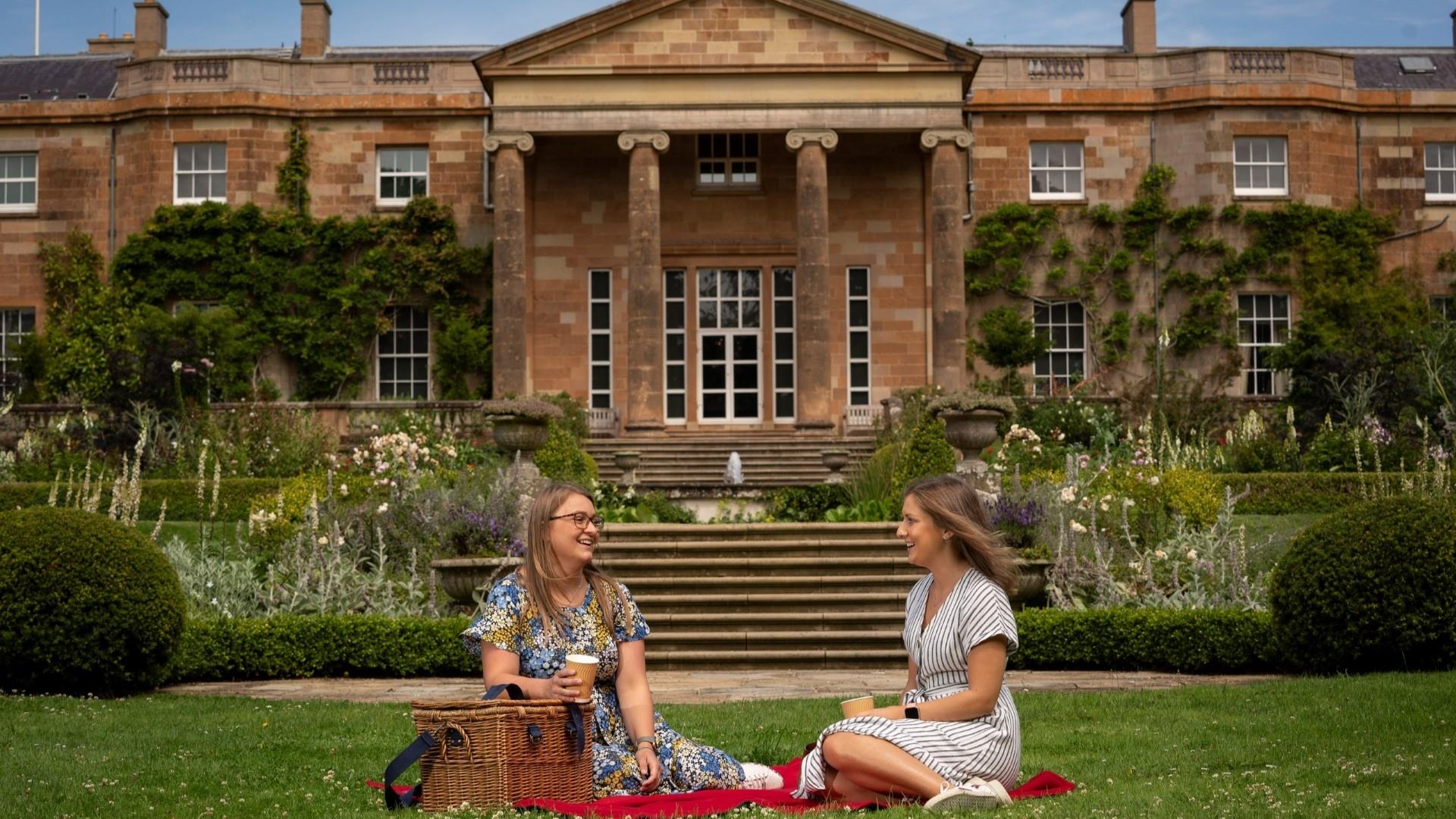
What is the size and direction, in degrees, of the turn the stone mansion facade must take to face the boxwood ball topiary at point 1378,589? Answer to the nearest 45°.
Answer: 0° — it already faces it

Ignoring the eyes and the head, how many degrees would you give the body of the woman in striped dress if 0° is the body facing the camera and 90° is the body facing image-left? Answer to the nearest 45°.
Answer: approximately 45°

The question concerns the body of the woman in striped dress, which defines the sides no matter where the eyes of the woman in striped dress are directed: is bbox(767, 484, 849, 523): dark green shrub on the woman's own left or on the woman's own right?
on the woman's own right

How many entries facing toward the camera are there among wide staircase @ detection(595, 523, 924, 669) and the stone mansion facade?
2

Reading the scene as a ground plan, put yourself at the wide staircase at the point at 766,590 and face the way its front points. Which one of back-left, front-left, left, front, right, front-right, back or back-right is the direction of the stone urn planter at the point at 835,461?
back

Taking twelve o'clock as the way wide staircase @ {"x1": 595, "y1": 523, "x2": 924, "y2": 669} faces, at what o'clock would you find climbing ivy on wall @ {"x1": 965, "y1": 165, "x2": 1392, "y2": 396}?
The climbing ivy on wall is roughly at 7 o'clock from the wide staircase.

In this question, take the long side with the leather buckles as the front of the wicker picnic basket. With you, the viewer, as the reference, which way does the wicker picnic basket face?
facing the viewer and to the right of the viewer

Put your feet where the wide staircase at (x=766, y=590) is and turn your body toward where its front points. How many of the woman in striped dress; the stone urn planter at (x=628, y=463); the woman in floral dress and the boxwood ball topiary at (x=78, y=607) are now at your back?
1

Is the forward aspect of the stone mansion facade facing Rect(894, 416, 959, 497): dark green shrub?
yes

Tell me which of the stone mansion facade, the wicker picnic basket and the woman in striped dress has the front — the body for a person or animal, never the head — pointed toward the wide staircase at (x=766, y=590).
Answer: the stone mansion facade

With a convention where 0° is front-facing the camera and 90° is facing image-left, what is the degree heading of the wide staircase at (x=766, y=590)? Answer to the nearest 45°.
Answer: approximately 0°
